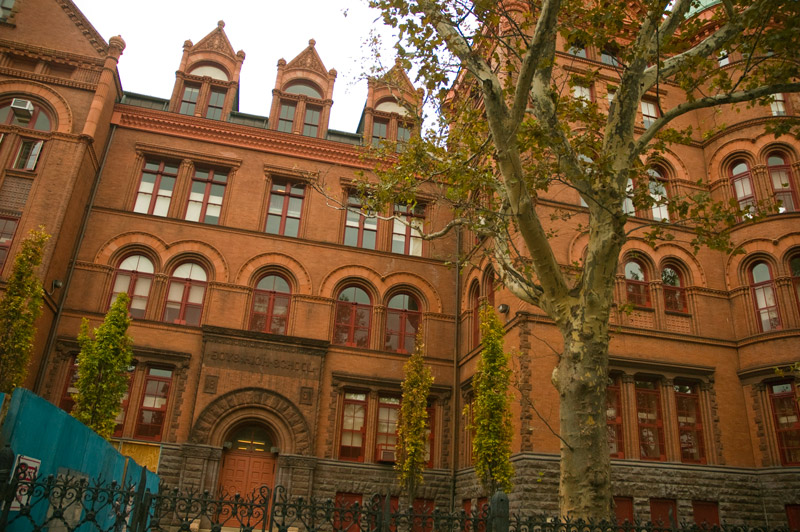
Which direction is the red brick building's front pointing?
toward the camera

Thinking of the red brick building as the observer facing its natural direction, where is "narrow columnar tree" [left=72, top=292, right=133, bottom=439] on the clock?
The narrow columnar tree is roughly at 2 o'clock from the red brick building.

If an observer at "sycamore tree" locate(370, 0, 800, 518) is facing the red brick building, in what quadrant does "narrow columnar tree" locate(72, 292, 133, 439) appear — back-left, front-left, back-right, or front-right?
front-left

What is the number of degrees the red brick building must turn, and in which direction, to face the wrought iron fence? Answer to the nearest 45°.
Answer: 0° — it already faces it

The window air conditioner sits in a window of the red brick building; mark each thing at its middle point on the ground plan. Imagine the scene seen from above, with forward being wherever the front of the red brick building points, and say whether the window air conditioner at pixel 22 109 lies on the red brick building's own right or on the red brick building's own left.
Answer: on the red brick building's own right

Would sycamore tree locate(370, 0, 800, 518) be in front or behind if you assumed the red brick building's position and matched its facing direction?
in front

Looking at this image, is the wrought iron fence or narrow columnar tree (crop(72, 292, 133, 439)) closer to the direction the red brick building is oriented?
the wrought iron fence
